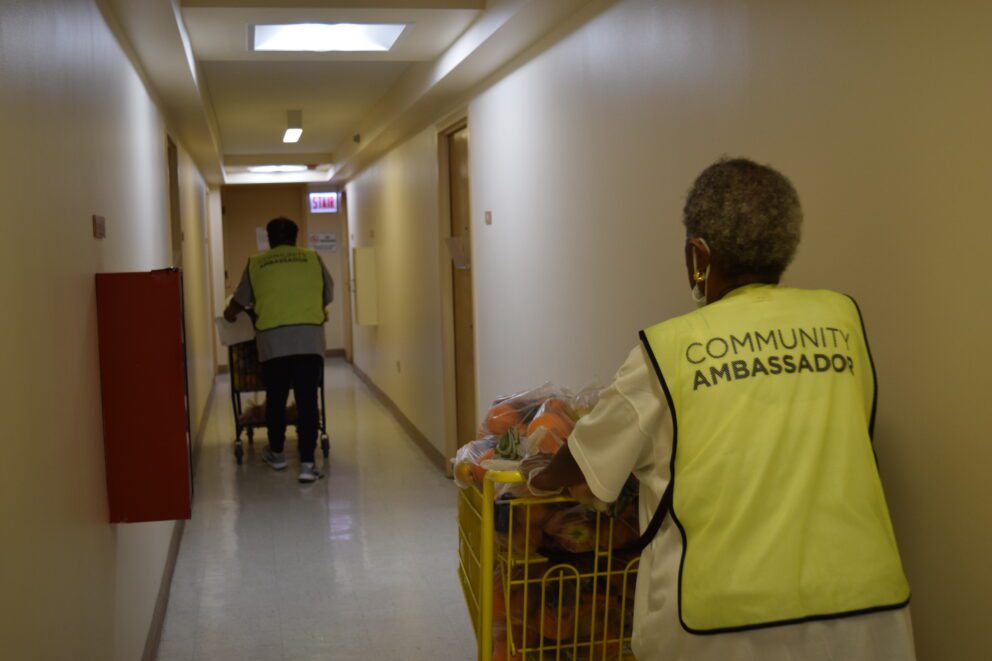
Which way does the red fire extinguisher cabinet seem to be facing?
to the viewer's right

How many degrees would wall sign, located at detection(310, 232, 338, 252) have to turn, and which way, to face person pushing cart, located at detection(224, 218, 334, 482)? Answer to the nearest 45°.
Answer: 0° — it already faces them

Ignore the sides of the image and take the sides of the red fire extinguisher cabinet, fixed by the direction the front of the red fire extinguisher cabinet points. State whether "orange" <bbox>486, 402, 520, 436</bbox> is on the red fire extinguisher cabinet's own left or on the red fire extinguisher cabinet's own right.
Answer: on the red fire extinguisher cabinet's own right

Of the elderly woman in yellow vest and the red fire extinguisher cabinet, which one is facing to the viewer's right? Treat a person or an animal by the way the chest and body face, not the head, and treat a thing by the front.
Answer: the red fire extinguisher cabinet

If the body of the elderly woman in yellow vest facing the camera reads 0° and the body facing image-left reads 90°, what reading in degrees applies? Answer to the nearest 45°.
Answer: approximately 135°

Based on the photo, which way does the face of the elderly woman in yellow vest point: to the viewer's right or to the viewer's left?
to the viewer's left

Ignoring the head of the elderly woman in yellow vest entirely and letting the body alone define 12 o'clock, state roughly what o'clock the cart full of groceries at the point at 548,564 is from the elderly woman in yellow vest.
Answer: The cart full of groceries is roughly at 12 o'clock from the elderly woman in yellow vest.

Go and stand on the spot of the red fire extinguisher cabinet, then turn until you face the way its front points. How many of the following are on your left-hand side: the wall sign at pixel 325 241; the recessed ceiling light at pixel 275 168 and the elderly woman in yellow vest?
2

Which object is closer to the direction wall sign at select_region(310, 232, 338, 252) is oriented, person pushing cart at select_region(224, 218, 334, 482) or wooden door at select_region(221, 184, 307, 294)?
the person pushing cart

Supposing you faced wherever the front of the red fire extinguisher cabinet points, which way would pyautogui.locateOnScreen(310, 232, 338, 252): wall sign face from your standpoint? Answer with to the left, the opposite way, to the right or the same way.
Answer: to the right

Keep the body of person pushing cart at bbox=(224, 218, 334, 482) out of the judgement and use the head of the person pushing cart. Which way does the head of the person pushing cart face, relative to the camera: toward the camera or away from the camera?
away from the camera

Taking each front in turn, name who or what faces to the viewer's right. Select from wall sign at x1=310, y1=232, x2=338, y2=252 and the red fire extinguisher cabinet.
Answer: the red fire extinguisher cabinet

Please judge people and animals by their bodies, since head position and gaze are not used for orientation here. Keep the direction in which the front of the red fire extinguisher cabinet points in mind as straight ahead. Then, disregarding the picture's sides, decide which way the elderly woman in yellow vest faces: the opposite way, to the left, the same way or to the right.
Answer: to the left

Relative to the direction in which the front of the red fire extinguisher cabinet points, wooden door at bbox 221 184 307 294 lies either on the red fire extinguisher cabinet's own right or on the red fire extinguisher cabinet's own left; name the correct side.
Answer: on the red fire extinguisher cabinet's own left

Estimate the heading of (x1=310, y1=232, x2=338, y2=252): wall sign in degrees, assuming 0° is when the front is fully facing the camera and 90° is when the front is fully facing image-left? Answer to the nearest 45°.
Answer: approximately 0°

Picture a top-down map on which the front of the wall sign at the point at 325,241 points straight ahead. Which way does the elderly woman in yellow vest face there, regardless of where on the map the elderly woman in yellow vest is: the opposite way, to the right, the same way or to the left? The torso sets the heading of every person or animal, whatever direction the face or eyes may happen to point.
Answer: the opposite way
